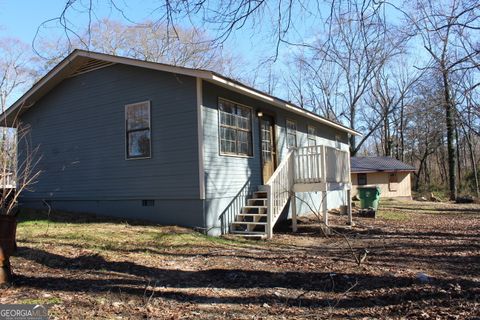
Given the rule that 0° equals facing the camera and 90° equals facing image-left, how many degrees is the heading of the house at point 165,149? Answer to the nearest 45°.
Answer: approximately 315°

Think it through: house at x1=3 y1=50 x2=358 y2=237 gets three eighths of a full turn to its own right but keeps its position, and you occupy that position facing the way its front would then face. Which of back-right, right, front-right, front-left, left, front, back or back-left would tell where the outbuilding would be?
back-right
